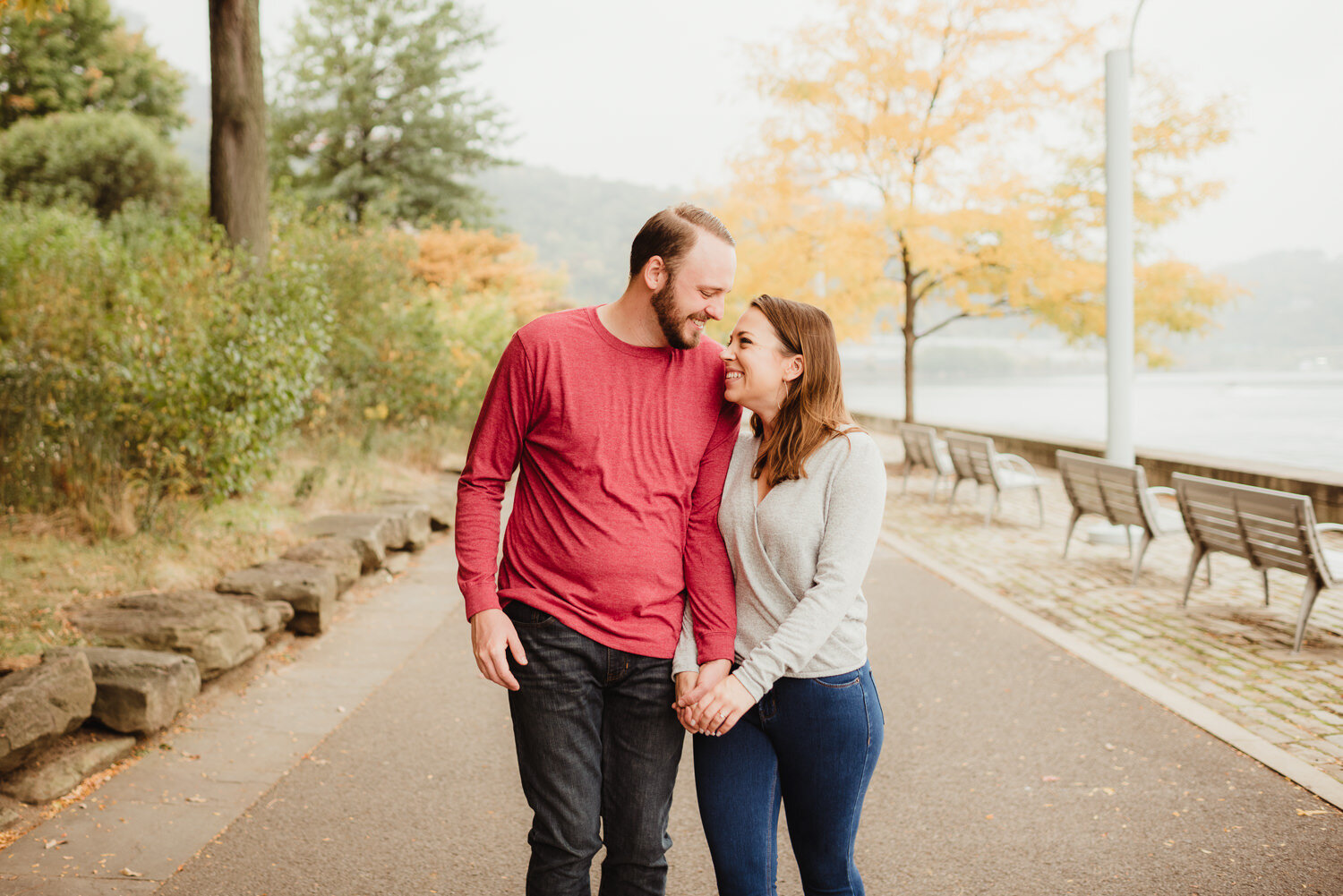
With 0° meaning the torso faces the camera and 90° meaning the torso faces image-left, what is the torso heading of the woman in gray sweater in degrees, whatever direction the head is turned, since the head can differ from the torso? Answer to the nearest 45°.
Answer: approximately 45°

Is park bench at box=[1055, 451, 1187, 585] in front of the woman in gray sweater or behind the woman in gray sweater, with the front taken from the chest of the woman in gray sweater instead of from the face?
behind

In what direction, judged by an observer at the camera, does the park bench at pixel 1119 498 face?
facing away from the viewer and to the right of the viewer

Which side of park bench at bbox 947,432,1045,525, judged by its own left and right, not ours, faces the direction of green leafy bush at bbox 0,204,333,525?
back

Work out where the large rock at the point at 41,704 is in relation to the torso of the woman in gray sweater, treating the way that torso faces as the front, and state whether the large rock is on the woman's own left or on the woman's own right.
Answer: on the woman's own right

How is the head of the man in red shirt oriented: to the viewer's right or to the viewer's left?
to the viewer's right

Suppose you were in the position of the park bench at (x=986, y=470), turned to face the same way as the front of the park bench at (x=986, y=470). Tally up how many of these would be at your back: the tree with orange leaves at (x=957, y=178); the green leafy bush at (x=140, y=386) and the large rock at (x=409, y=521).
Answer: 2

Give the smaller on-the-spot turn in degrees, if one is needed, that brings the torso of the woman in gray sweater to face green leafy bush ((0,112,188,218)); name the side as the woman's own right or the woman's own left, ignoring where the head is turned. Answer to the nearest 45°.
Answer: approximately 90° to the woman's own right

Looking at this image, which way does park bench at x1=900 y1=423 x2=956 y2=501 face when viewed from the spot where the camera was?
facing away from the viewer and to the right of the viewer
